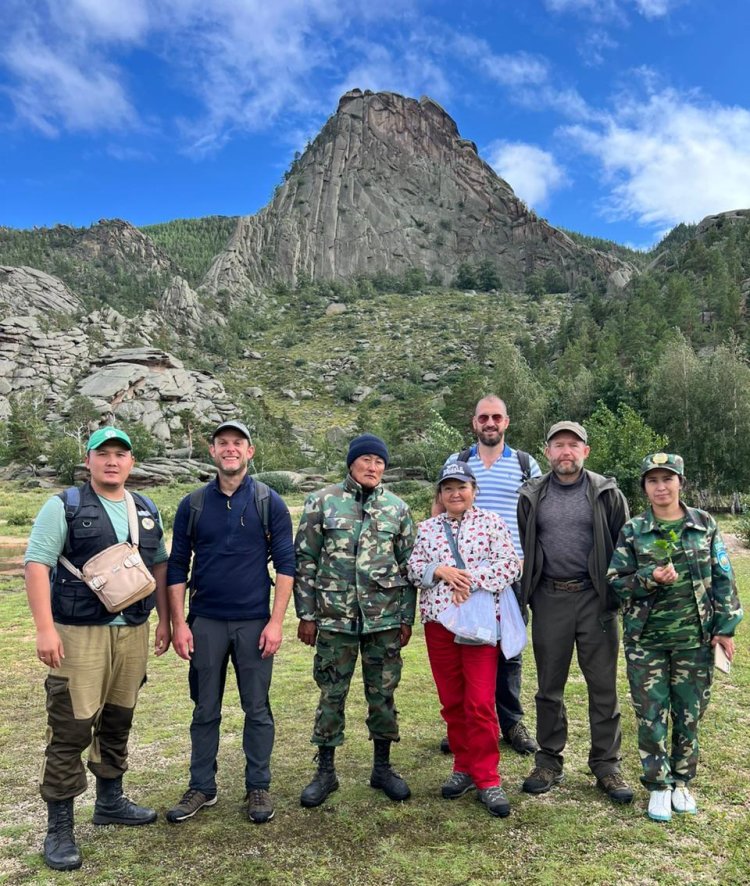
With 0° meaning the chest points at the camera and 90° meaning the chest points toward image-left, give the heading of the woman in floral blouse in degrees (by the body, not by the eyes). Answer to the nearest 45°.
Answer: approximately 0°

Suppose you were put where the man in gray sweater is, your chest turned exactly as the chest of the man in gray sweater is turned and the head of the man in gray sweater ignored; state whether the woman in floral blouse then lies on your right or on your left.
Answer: on your right

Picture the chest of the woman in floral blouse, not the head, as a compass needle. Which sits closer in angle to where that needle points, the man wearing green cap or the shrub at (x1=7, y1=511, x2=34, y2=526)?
the man wearing green cap
